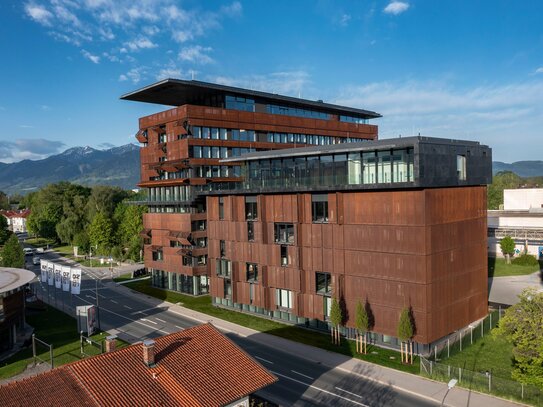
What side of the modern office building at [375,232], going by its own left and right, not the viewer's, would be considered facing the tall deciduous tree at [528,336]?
left

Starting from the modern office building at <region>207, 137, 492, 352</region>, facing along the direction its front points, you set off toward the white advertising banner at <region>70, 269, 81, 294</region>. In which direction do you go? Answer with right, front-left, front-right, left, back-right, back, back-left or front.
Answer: front-right

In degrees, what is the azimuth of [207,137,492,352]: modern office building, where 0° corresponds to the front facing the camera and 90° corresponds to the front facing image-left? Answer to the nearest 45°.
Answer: approximately 45°
